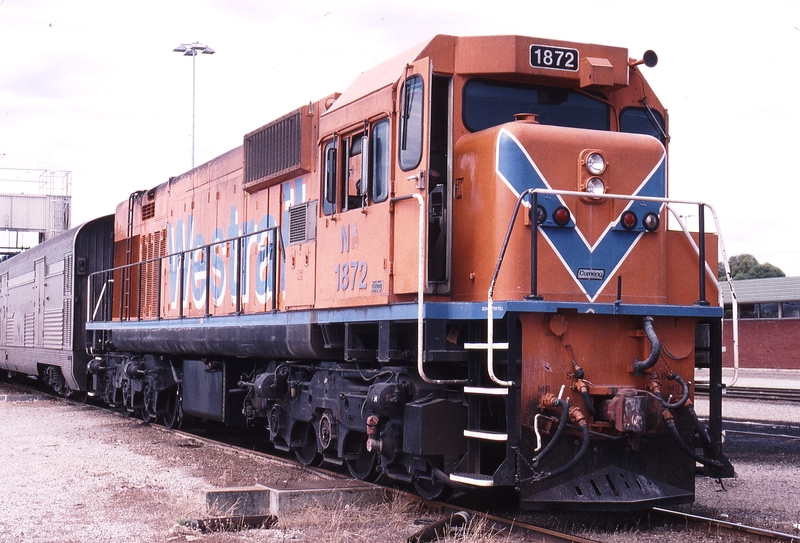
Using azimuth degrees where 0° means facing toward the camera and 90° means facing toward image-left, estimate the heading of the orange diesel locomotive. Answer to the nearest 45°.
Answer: approximately 315°

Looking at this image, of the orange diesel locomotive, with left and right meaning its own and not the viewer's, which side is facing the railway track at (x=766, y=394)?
left
